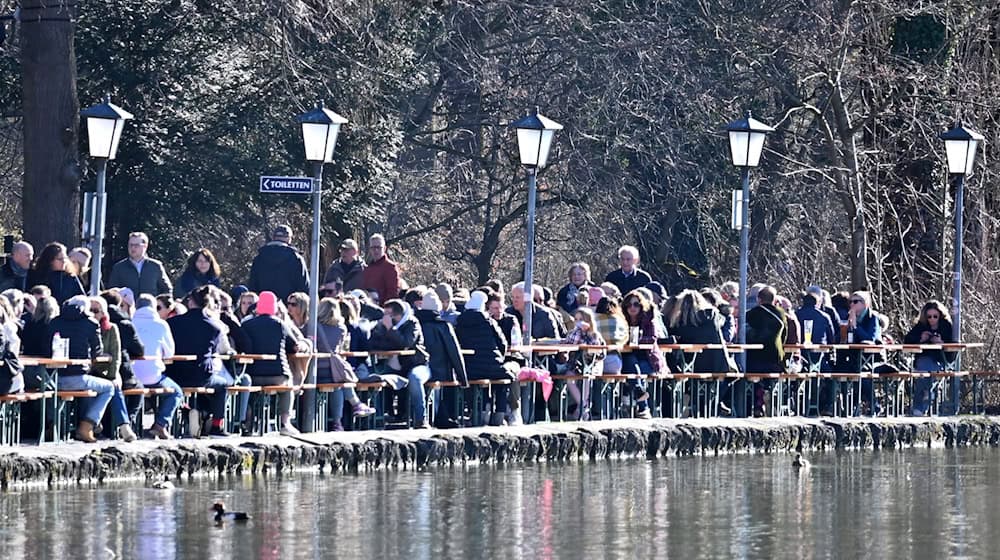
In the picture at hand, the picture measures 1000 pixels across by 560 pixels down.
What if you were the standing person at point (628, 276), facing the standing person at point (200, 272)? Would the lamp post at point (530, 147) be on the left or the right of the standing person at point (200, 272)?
left

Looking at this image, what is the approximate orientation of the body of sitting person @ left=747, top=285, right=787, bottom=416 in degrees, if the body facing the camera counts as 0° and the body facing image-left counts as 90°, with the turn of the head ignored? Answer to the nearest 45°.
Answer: approximately 180°

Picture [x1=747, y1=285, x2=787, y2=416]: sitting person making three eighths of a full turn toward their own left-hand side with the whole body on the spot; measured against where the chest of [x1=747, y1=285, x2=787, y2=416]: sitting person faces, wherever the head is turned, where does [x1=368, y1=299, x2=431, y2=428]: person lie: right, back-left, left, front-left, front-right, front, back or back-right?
front
